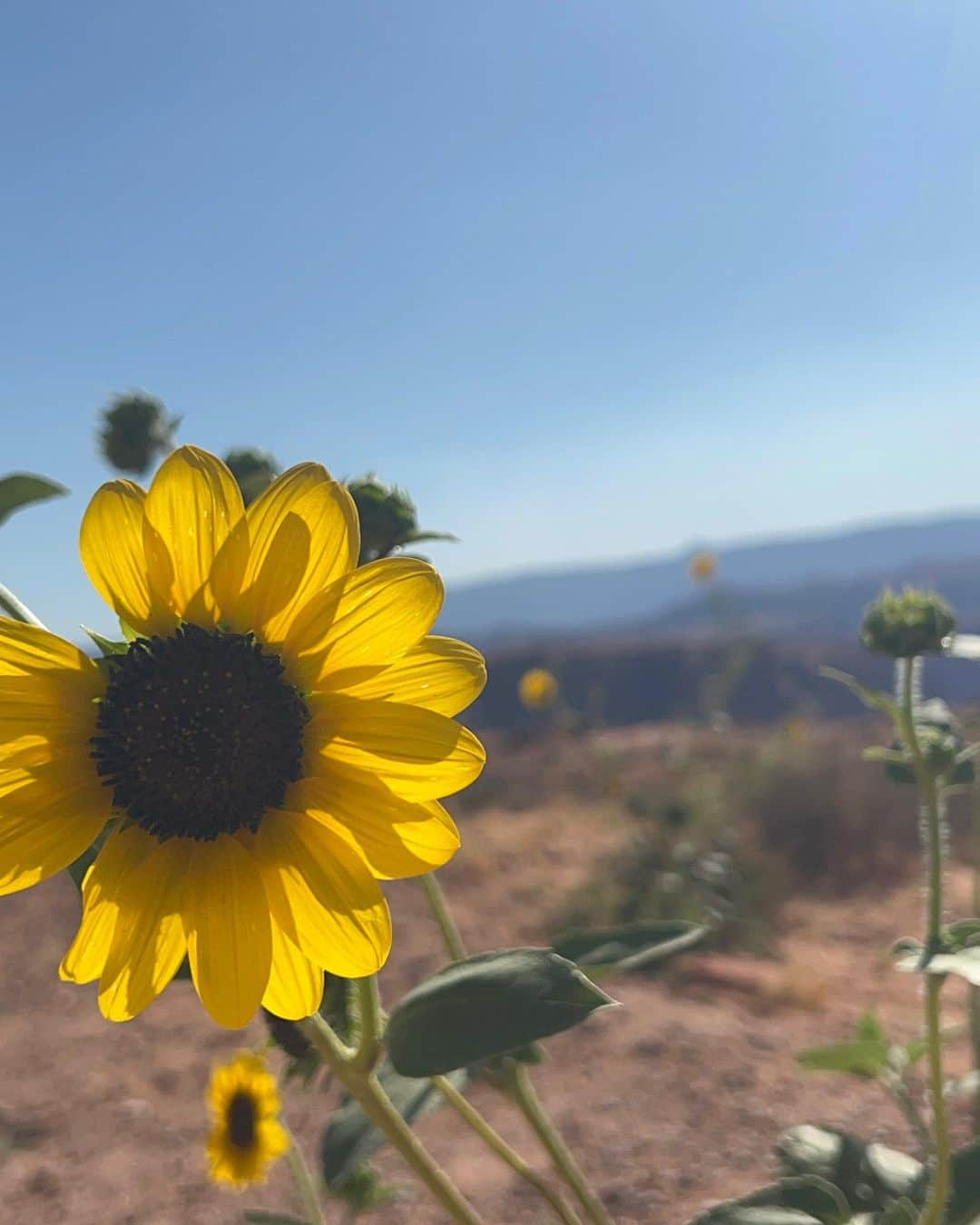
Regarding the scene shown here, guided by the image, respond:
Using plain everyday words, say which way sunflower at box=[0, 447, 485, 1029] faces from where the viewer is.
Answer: facing the viewer

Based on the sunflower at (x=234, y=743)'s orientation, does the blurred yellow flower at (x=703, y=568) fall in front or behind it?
behind

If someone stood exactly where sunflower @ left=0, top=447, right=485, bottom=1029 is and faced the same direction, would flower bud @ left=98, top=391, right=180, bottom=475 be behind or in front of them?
behind

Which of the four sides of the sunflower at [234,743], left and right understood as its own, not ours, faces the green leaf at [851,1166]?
left

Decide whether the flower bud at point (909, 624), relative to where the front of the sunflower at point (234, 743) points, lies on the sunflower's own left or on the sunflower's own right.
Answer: on the sunflower's own left

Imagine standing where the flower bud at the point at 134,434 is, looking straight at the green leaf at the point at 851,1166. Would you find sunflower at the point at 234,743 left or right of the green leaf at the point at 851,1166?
right
